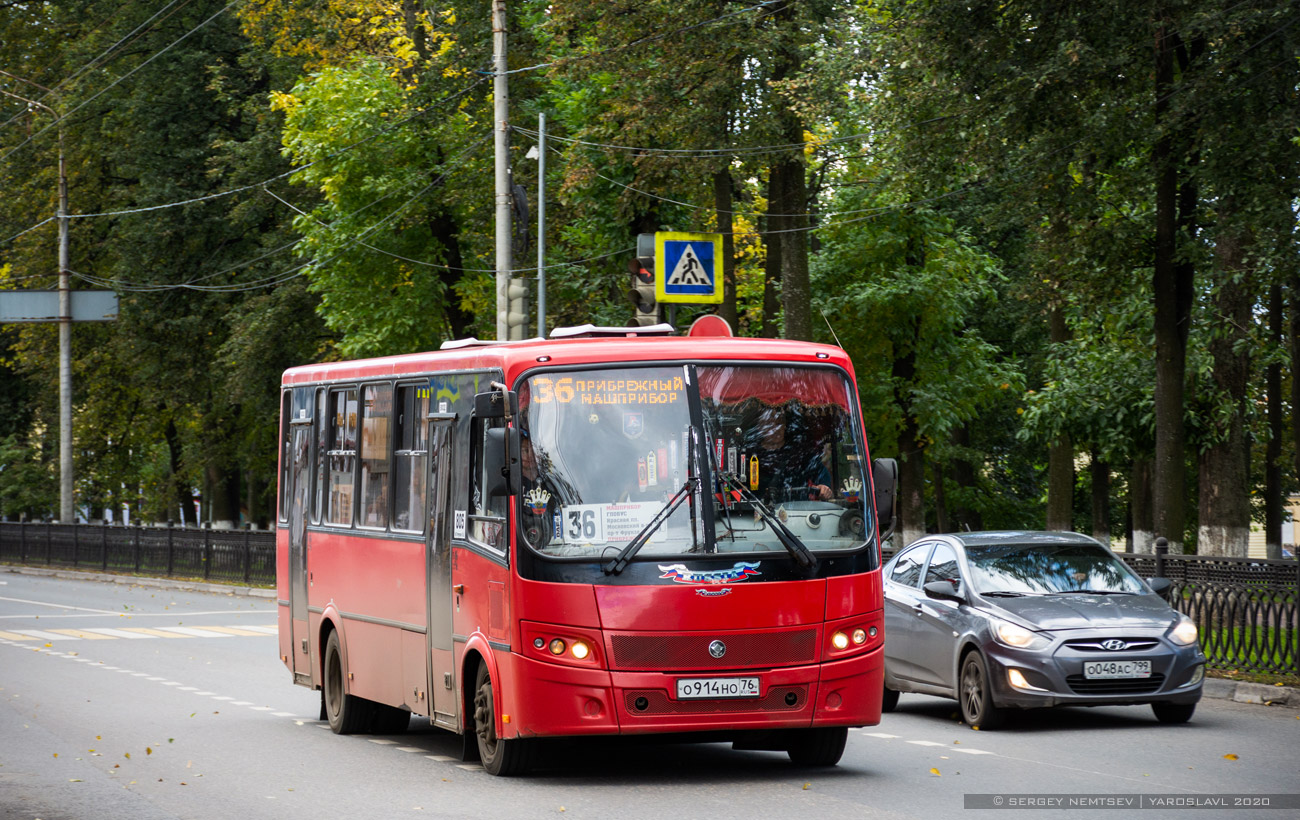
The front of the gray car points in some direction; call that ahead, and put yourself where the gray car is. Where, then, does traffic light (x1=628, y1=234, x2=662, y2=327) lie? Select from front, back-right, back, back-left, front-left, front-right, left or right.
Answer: back

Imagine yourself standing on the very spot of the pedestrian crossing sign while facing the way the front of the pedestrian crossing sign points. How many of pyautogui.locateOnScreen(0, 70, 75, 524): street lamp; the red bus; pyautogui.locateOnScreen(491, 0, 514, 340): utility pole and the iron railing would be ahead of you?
1

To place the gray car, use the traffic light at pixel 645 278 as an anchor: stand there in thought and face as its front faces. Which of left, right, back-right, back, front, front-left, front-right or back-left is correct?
left

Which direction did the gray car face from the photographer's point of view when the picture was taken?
facing the viewer and to the right of the viewer

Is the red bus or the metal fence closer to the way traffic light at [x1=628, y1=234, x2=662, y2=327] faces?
the red bus

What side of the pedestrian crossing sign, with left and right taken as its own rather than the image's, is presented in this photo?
front

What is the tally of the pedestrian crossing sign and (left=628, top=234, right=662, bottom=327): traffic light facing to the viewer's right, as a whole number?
0

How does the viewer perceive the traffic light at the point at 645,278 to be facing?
facing the viewer and to the left of the viewer

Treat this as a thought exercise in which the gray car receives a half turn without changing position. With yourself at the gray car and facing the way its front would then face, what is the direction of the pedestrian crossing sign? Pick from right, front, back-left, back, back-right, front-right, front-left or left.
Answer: front

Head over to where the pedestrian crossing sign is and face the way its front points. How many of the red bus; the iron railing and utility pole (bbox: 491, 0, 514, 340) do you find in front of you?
1

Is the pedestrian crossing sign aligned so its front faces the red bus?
yes

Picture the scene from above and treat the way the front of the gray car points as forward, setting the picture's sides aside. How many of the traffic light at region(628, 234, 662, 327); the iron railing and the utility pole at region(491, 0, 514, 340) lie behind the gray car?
3
